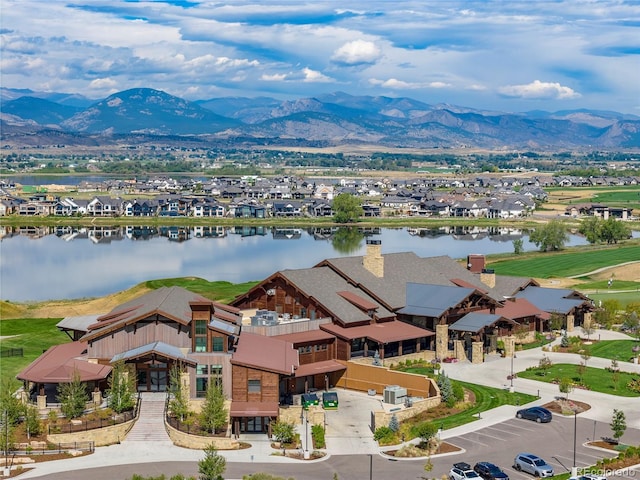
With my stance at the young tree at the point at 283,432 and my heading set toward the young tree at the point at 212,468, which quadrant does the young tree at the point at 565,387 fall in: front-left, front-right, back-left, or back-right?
back-left

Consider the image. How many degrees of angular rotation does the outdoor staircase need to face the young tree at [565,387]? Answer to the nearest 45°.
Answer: approximately 90° to its left

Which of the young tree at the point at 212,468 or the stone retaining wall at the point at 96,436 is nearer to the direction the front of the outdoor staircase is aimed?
the young tree

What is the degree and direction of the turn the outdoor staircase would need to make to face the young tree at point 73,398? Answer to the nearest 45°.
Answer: approximately 90° to its right

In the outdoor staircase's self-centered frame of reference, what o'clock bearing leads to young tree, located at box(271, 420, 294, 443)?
The young tree is roughly at 10 o'clock from the outdoor staircase.

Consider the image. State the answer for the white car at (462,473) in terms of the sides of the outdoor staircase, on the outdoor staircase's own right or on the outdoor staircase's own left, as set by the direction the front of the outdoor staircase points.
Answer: on the outdoor staircase's own left

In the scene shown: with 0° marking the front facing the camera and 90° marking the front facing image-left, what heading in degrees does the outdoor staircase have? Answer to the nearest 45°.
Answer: approximately 0°

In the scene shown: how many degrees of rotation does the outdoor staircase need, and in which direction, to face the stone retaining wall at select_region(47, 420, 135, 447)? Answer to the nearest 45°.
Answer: approximately 45° to its right

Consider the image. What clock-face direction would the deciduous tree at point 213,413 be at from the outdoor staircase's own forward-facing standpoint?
The deciduous tree is roughly at 10 o'clock from the outdoor staircase.

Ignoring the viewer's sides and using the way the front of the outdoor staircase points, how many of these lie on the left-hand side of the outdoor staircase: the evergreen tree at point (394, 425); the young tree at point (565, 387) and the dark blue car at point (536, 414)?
3

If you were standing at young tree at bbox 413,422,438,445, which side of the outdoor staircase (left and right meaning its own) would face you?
left

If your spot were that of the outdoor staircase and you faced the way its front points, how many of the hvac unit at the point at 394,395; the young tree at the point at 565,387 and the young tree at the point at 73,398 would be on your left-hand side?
2

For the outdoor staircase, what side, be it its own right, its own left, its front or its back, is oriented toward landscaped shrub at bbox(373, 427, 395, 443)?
left
